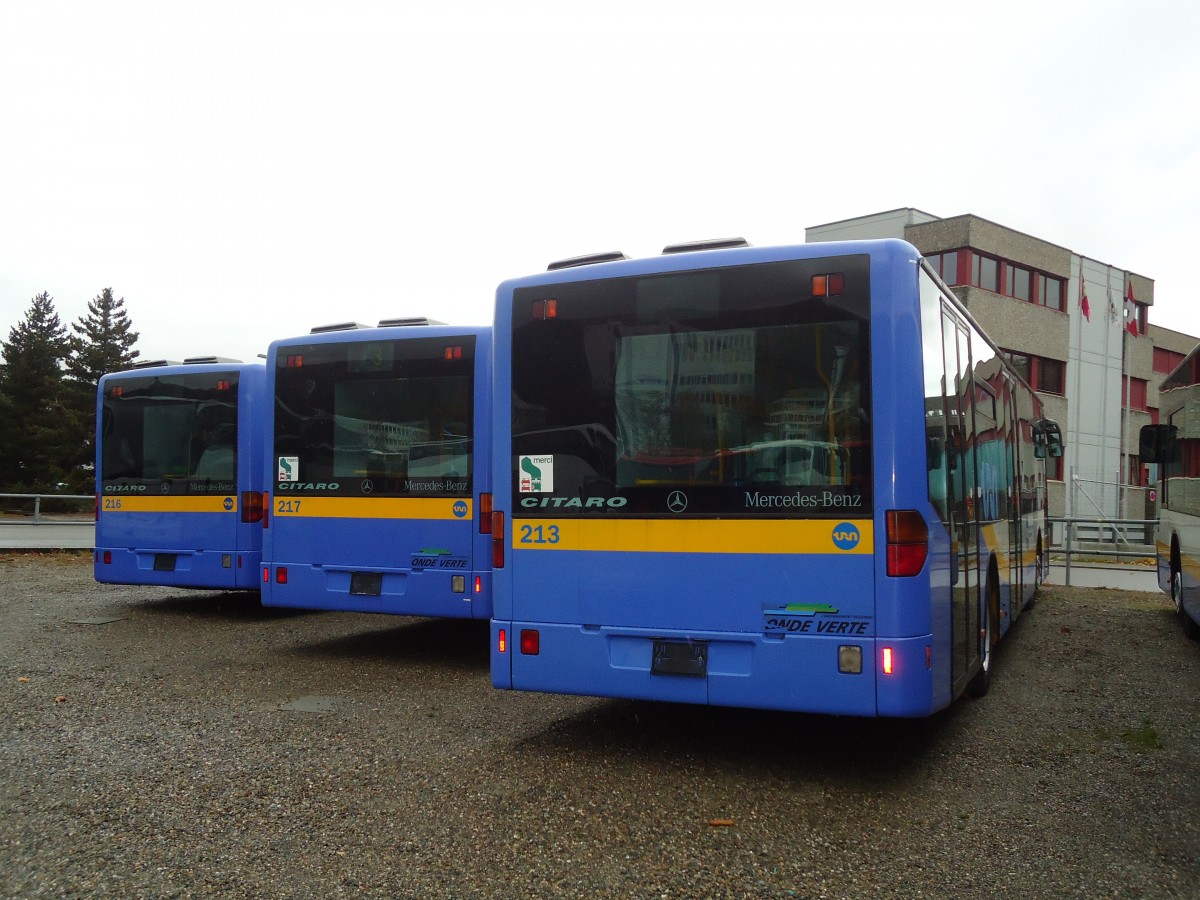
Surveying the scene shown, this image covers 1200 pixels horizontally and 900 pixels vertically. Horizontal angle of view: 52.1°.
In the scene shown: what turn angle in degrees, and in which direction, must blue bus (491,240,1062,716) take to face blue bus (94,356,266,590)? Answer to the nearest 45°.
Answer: approximately 90° to its left

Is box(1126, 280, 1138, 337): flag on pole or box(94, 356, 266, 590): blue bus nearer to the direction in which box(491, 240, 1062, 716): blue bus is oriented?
the flag on pole

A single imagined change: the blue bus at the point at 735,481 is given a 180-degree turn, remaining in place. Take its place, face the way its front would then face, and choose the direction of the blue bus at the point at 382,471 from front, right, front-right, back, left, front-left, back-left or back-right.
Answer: right

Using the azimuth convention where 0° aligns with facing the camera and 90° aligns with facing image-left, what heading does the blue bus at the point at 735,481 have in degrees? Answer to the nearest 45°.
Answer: approximately 225°

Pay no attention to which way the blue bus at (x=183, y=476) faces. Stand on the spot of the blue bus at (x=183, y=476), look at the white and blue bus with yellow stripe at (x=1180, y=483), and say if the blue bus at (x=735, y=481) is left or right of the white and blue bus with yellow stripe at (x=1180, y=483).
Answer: right
